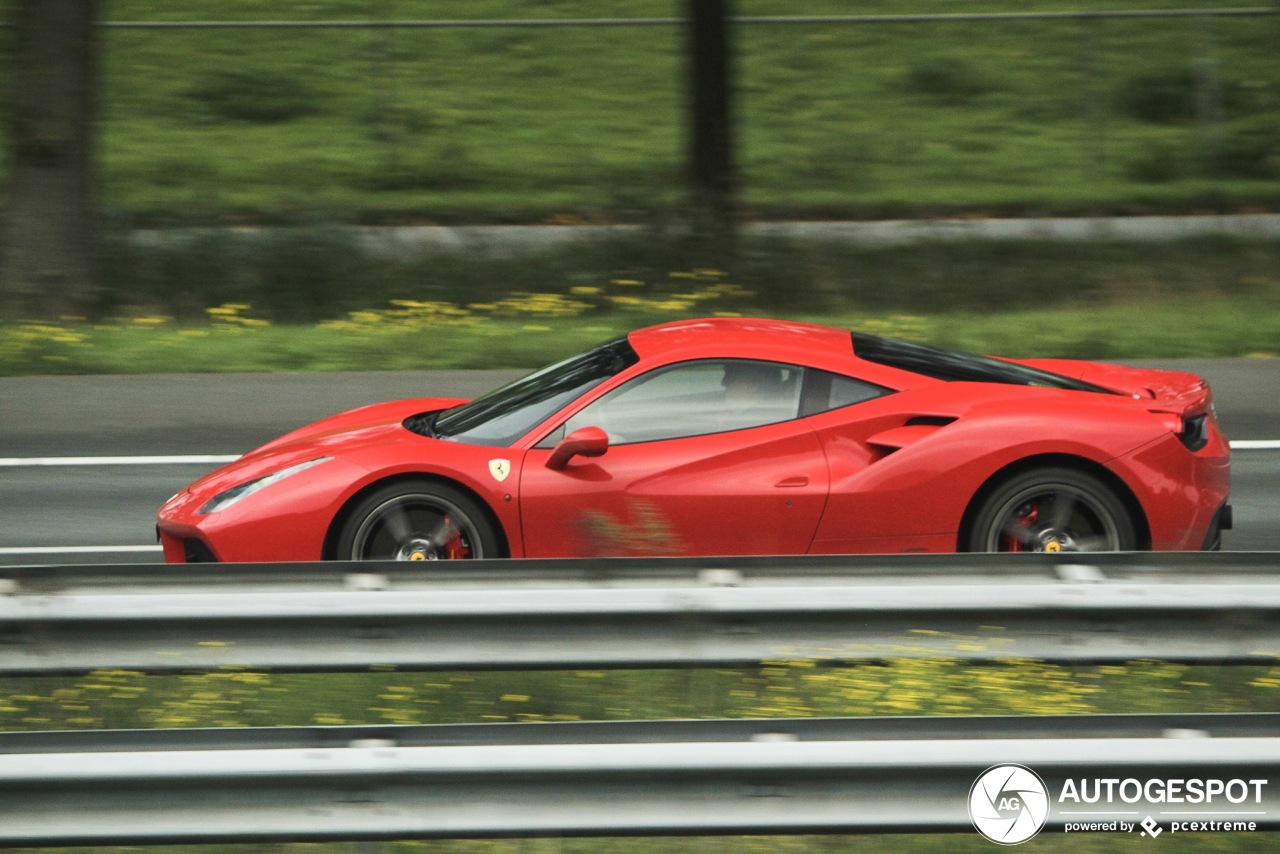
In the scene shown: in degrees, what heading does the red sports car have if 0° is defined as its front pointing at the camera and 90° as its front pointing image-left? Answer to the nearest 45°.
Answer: approximately 90°
